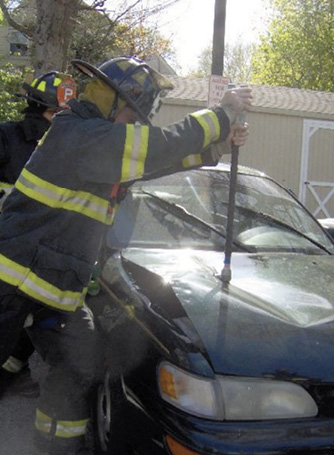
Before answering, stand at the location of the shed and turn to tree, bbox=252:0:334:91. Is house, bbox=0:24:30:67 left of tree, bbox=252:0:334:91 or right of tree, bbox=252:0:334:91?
left

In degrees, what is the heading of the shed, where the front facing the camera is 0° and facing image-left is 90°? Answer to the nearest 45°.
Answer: approximately 0°

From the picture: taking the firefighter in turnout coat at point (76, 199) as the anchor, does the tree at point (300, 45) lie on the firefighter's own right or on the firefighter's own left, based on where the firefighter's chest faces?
on the firefighter's own left

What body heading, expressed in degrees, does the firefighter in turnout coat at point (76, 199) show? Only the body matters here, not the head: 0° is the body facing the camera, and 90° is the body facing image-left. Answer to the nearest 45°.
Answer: approximately 270°

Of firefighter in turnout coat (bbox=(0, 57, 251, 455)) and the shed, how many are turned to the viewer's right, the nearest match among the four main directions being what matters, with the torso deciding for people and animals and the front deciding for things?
1

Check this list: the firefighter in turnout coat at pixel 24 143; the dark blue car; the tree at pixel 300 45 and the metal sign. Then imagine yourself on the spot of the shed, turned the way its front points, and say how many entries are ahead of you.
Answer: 3

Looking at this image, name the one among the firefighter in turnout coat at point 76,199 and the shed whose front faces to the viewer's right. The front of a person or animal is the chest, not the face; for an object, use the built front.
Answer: the firefighter in turnout coat

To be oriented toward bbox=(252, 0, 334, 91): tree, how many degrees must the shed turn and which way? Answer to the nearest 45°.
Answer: approximately 180°

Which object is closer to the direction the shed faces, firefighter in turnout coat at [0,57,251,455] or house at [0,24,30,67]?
the firefighter in turnout coat

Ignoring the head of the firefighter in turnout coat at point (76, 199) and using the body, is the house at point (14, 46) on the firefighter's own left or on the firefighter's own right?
on the firefighter's own left
